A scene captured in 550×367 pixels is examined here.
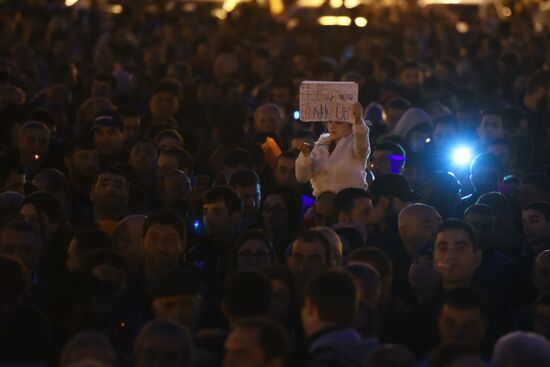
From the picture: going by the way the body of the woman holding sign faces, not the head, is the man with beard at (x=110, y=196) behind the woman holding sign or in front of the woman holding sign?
in front

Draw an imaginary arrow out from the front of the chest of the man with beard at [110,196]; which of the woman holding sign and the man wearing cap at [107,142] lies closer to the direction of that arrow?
the woman holding sign

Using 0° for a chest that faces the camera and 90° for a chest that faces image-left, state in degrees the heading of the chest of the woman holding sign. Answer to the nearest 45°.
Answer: approximately 45°

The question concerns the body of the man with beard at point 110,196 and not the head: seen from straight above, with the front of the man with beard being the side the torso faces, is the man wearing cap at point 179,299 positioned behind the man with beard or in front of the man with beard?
in front

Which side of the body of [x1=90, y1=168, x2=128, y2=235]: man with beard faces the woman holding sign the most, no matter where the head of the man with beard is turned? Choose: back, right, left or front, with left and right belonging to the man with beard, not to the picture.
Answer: left

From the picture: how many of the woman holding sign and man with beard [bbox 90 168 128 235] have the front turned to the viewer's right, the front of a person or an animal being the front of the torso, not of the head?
0

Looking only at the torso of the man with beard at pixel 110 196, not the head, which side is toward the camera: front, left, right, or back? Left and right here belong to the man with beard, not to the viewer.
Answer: front

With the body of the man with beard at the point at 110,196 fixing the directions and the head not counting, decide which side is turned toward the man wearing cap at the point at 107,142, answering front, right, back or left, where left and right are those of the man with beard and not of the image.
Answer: back
